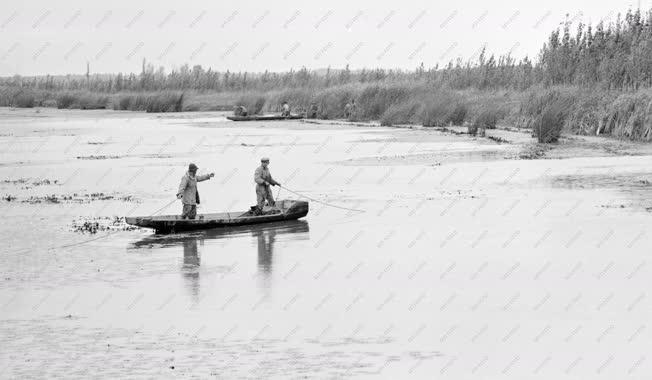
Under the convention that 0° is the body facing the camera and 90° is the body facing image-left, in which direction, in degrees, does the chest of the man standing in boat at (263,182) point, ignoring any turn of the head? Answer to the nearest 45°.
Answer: approximately 315°

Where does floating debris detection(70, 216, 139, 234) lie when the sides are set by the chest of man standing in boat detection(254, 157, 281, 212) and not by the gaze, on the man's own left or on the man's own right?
on the man's own right

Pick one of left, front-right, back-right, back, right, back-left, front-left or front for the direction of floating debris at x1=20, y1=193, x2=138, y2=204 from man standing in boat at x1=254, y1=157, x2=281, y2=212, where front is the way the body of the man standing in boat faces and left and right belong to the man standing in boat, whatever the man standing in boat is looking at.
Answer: back
